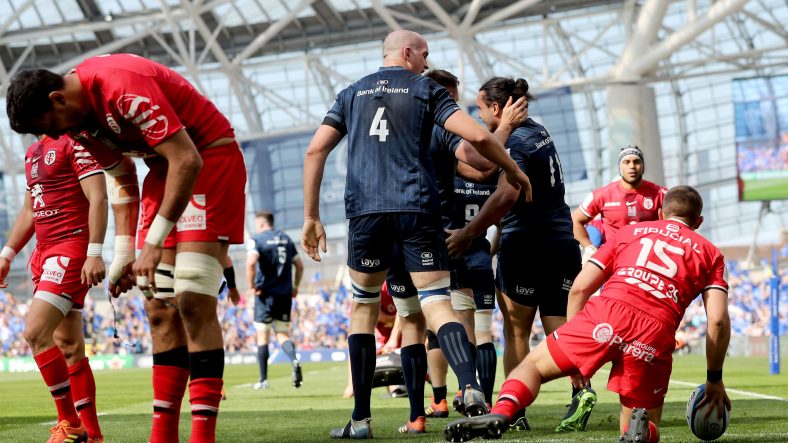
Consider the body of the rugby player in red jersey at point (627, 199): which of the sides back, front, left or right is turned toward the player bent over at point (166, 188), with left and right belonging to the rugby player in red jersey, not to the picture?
front

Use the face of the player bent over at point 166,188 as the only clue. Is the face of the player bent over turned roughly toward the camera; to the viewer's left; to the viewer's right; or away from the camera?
to the viewer's left

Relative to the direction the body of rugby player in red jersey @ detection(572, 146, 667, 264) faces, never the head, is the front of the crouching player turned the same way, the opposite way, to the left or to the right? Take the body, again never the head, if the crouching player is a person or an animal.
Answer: the opposite way

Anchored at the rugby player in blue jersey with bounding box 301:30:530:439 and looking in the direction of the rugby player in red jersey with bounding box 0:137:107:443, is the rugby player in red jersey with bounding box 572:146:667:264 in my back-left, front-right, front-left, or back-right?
back-right

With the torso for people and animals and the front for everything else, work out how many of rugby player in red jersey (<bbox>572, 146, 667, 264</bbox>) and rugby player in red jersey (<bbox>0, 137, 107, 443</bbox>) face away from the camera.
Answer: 0

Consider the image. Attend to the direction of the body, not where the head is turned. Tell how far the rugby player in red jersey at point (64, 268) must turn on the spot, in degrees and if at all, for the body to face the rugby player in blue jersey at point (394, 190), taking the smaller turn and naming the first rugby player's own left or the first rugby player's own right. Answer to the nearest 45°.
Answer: approximately 90° to the first rugby player's own left

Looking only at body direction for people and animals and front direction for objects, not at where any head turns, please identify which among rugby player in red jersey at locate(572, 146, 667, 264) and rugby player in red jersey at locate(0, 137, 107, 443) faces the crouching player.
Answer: rugby player in red jersey at locate(572, 146, 667, 264)

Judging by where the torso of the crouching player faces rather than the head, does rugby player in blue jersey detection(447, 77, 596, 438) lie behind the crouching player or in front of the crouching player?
in front

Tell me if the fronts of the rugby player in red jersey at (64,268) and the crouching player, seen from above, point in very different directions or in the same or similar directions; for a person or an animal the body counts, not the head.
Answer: very different directions

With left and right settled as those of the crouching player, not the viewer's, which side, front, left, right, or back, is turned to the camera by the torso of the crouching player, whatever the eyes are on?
back

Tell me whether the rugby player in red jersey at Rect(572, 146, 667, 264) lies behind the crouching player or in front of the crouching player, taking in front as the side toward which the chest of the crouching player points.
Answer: in front
